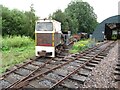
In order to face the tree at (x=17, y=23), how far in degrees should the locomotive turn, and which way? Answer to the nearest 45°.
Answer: approximately 135° to its right

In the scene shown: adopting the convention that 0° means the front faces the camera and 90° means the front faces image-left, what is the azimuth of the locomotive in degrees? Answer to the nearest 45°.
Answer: approximately 45°
